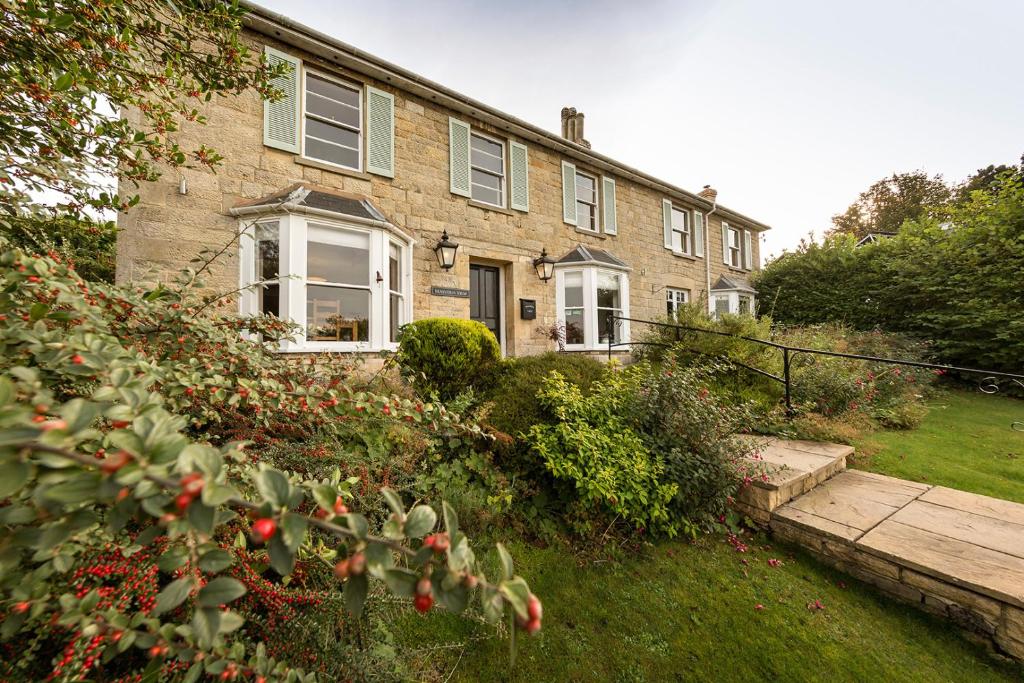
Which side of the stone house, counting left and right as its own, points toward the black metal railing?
front

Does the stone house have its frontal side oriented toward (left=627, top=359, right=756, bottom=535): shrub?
yes

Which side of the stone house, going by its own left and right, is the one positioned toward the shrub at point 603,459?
front

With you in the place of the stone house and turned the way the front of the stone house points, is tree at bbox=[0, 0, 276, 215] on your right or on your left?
on your right

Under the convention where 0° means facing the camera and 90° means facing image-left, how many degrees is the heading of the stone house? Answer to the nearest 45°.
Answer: approximately 315°

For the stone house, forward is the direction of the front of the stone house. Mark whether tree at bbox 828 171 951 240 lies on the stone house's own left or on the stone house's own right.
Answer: on the stone house's own left

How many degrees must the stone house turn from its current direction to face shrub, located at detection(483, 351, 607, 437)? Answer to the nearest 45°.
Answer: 0° — it already faces it

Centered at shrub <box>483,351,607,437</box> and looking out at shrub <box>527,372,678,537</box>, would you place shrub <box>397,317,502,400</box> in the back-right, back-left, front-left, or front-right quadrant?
back-right
